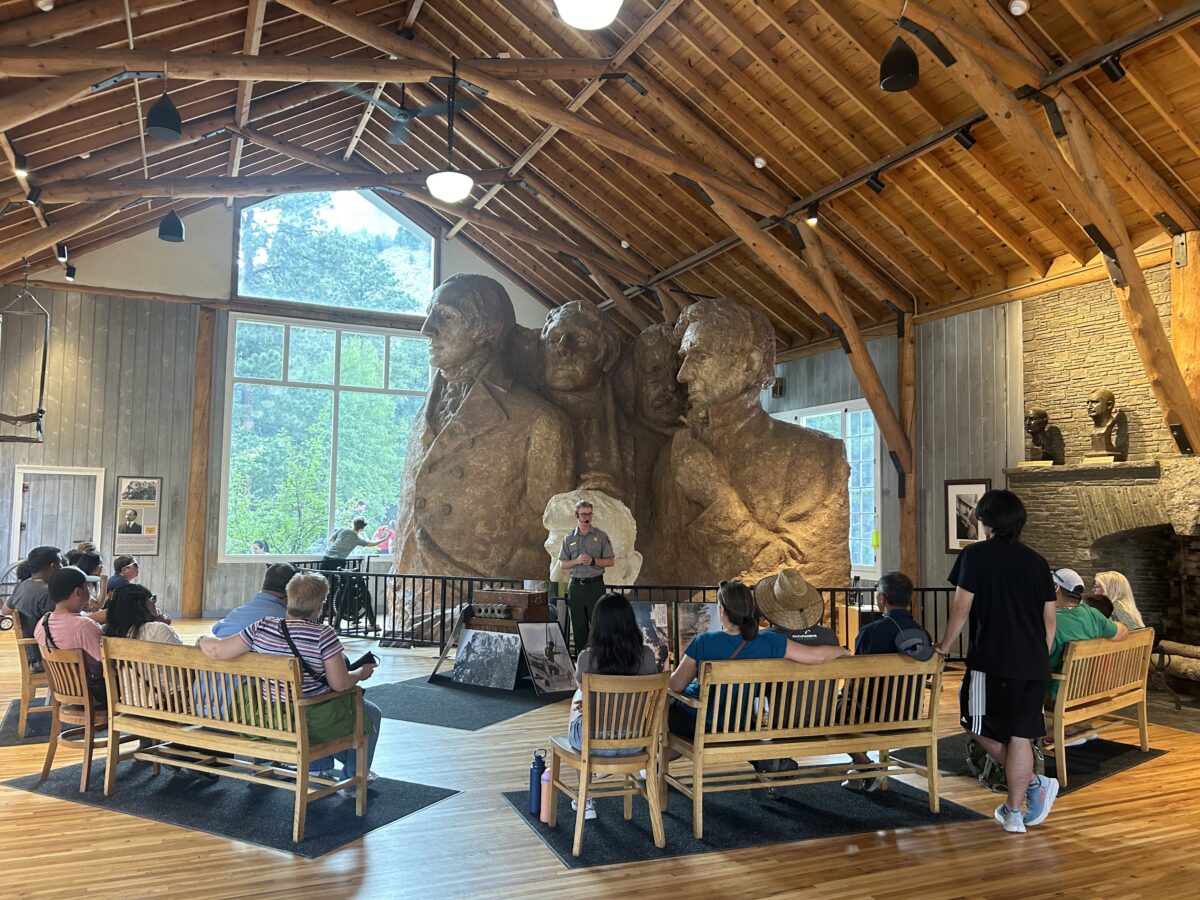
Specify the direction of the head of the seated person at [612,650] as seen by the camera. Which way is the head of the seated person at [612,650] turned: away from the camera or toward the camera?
away from the camera

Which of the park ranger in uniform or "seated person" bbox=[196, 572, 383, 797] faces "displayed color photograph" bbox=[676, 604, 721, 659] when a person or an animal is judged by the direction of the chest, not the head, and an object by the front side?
the seated person

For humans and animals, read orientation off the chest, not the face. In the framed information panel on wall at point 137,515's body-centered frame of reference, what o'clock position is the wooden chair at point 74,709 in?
The wooden chair is roughly at 12 o'clock from the framed information panel on wall.

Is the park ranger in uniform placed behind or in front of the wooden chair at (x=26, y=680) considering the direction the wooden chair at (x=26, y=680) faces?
in front

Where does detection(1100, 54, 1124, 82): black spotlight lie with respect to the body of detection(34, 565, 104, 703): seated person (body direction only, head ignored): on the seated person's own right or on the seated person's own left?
on the seated person's own right

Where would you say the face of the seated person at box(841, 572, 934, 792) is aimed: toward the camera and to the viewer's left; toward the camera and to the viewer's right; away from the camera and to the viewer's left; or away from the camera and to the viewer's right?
away from the camera and to the viewer's left

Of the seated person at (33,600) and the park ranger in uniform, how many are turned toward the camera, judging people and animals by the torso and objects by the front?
1

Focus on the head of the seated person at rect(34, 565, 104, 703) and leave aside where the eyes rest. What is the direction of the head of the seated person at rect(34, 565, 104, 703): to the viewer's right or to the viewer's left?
to the viewer's right

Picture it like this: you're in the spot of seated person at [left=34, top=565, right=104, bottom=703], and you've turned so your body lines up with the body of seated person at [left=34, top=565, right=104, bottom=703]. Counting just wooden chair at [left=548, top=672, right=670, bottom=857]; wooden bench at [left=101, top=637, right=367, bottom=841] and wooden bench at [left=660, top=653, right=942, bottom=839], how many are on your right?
3

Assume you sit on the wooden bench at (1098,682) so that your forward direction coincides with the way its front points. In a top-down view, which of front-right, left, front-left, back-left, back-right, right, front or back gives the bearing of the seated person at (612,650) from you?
left

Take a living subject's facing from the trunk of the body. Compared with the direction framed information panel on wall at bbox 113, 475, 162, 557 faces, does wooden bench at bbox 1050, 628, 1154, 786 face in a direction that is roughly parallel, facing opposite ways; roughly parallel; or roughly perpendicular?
roughly parallel, facing opposite ways

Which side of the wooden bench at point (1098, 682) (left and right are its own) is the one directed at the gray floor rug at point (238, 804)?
left

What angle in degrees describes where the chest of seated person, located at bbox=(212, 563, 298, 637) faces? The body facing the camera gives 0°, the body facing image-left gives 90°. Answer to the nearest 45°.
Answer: approximately 225°

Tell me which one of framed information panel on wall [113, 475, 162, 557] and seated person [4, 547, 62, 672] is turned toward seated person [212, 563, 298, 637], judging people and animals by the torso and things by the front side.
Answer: the framed information panel on wall

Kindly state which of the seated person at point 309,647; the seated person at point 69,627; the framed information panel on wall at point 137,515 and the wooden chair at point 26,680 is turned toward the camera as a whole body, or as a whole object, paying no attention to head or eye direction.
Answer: the framed information panel on wall

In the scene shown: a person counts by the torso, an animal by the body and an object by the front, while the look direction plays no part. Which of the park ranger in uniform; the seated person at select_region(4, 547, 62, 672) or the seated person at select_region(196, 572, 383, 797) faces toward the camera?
the park ranger in uniform

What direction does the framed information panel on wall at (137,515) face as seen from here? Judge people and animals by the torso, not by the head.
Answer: toward the camera

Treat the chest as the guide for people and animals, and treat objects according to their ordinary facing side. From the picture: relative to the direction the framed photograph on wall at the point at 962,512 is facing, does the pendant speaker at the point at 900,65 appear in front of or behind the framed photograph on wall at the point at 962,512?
in front
